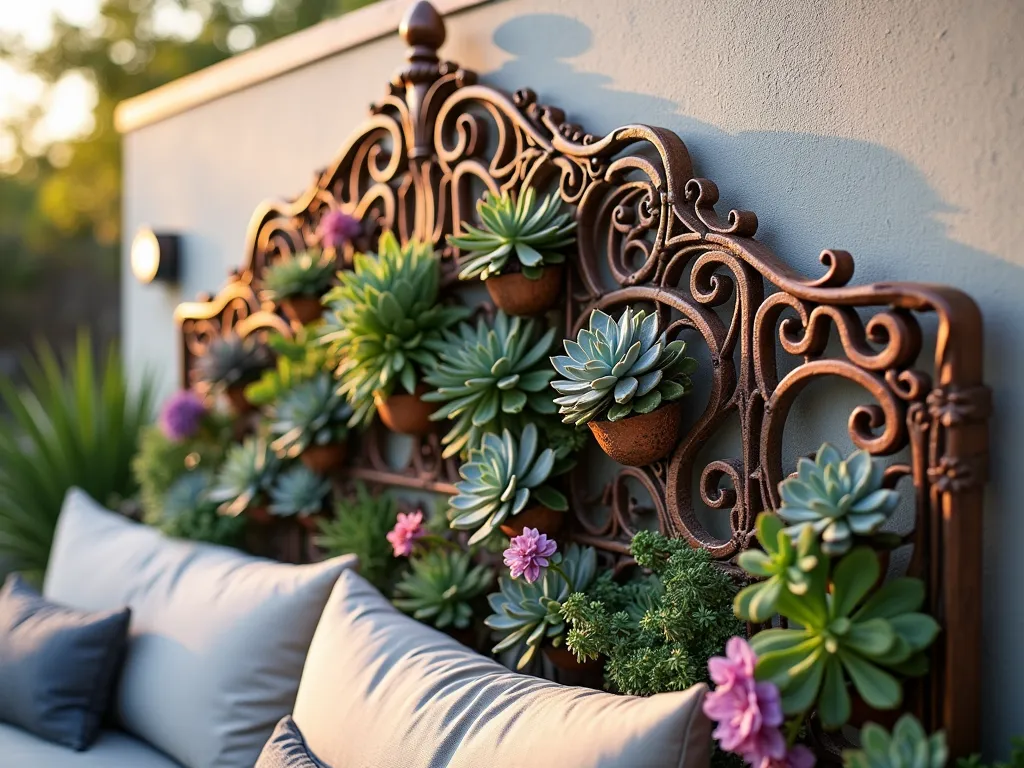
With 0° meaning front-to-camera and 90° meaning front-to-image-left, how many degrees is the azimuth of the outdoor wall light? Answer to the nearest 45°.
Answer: approximately 45°

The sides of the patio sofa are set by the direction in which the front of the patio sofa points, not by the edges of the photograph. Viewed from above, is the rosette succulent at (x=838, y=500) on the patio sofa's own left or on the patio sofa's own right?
on the patio sofa's own left

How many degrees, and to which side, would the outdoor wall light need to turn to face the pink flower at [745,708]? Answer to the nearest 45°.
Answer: approximately 45° to its left

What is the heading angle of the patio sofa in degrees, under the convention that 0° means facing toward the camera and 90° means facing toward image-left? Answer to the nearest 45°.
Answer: approximately 45°

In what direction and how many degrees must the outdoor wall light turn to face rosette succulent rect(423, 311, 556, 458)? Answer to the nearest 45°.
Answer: approximately 45° to its left

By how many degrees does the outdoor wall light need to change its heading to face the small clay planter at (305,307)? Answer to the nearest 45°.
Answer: approximately 45° to its left

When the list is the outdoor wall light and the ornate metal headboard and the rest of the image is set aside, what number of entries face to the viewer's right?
0

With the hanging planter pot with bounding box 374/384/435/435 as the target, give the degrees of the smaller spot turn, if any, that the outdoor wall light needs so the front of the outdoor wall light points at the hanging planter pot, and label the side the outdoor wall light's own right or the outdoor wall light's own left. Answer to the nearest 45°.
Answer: approximately 45° to the outdoor wall light's own left
